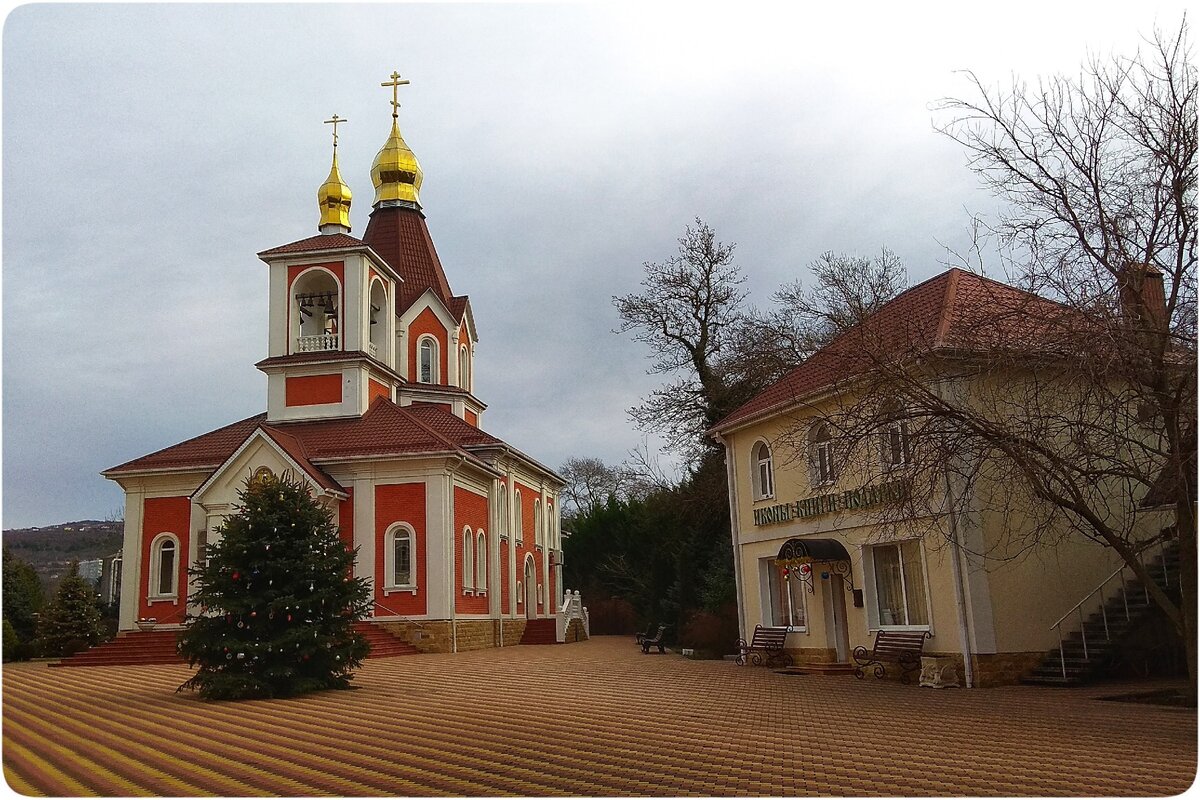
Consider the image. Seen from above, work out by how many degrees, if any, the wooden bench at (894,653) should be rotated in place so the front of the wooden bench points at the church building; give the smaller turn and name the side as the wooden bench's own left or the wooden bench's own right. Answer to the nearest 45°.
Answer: approximately 90° to the wooden bench's own right

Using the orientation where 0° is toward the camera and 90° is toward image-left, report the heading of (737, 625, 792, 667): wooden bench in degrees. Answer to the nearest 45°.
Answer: approximately 45°

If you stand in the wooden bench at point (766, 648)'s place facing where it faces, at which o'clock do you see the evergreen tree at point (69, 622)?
The evergreen tree is roughly at 2 o'clock from the wooden bench.

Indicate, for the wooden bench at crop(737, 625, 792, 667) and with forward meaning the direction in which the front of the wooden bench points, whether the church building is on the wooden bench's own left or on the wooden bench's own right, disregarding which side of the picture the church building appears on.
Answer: on the wooden bench's own right

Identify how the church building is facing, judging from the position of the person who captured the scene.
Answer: facing the viewer and to the left of the viewer

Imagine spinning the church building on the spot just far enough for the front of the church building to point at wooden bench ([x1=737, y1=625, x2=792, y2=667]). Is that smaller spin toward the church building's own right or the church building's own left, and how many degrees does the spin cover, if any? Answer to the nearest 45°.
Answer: approximately 90° to the church building's own left

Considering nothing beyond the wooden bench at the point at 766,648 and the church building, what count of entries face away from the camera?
0

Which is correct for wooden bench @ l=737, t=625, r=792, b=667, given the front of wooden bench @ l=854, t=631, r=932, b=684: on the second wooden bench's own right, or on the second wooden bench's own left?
on the second wooden bench's own right

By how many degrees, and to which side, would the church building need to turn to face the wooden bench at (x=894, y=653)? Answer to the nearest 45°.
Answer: approximately 90° to its left

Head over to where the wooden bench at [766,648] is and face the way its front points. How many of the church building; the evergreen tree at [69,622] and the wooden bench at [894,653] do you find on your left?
1
